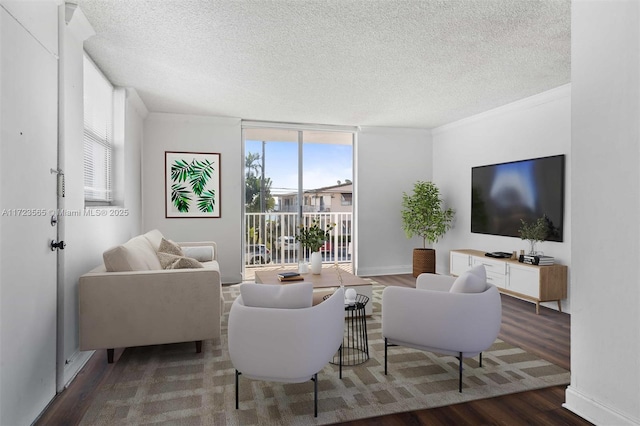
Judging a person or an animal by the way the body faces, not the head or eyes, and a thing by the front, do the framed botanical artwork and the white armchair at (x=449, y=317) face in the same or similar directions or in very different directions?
very different directions

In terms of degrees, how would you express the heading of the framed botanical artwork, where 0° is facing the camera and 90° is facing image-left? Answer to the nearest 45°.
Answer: approximately 0°

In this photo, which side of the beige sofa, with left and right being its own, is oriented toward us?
right

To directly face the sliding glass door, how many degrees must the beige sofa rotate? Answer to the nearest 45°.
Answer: approximately 45° to its left

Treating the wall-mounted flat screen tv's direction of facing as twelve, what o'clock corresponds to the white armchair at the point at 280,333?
The white armchair is roughly at 11 o'clock from the wall-mounted flat screen tv.

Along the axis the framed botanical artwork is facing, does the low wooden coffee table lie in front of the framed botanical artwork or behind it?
in front

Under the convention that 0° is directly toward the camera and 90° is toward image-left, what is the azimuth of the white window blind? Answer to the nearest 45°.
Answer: approximately 270°

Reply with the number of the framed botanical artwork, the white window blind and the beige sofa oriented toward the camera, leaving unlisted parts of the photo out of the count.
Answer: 1

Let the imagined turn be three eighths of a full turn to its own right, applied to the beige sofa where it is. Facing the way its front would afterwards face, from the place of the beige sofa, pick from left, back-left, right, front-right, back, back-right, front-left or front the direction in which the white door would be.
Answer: front

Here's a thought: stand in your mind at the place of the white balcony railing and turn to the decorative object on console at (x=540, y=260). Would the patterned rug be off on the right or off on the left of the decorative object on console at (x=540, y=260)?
right

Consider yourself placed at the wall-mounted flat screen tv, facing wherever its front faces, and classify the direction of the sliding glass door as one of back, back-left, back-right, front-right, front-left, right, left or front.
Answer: front-right

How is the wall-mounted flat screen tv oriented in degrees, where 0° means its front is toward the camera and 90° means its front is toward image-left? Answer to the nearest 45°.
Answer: approximately 45°
